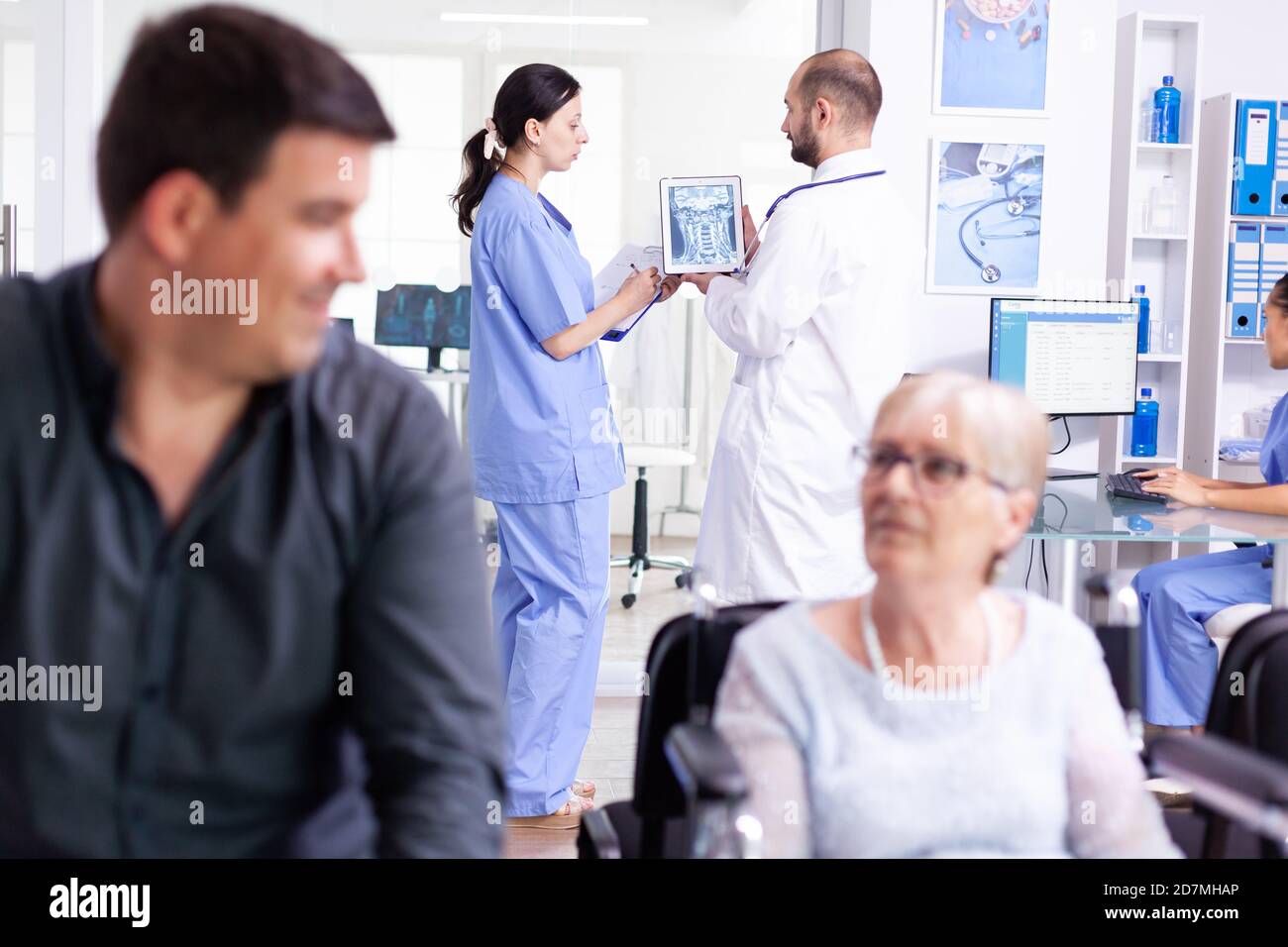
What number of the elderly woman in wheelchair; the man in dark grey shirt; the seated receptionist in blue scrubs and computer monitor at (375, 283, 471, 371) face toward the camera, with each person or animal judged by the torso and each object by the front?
3

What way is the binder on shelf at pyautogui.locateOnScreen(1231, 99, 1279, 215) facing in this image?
toward the camera

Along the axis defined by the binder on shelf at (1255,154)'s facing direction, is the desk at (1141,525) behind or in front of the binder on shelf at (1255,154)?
in front

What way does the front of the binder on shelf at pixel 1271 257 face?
toward the camera

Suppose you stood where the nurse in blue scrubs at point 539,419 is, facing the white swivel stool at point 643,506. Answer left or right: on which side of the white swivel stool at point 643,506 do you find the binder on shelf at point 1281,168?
right

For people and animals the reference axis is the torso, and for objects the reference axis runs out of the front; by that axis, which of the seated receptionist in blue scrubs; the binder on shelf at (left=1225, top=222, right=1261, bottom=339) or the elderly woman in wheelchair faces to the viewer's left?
the seated receptionist in blue scrubs

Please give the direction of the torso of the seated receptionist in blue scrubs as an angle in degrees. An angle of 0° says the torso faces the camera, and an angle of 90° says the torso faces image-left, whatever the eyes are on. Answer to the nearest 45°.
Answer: approximately 90°

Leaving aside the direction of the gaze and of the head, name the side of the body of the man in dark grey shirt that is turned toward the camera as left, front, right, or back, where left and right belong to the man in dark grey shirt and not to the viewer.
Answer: front

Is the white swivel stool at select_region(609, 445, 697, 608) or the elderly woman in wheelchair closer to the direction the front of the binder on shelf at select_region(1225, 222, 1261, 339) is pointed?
the elderly woman in wheelchair

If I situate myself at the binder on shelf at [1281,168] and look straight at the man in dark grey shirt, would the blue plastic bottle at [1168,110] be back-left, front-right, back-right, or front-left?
front-right

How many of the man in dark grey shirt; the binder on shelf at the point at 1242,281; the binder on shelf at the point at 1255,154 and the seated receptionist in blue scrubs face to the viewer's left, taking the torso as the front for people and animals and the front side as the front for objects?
1

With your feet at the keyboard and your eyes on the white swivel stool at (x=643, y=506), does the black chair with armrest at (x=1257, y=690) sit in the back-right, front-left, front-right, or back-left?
back-left

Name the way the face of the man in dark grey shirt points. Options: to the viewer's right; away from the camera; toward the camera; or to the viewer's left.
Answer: to the viewer's right

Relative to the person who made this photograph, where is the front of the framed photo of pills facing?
facing the viewer

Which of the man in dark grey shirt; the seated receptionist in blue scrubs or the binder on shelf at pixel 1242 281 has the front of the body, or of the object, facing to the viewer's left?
the seated receptionist in blue scrubs
